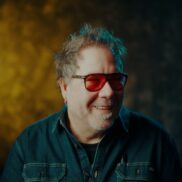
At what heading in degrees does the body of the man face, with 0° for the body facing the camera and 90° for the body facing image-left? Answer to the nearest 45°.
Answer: approximately 0°
